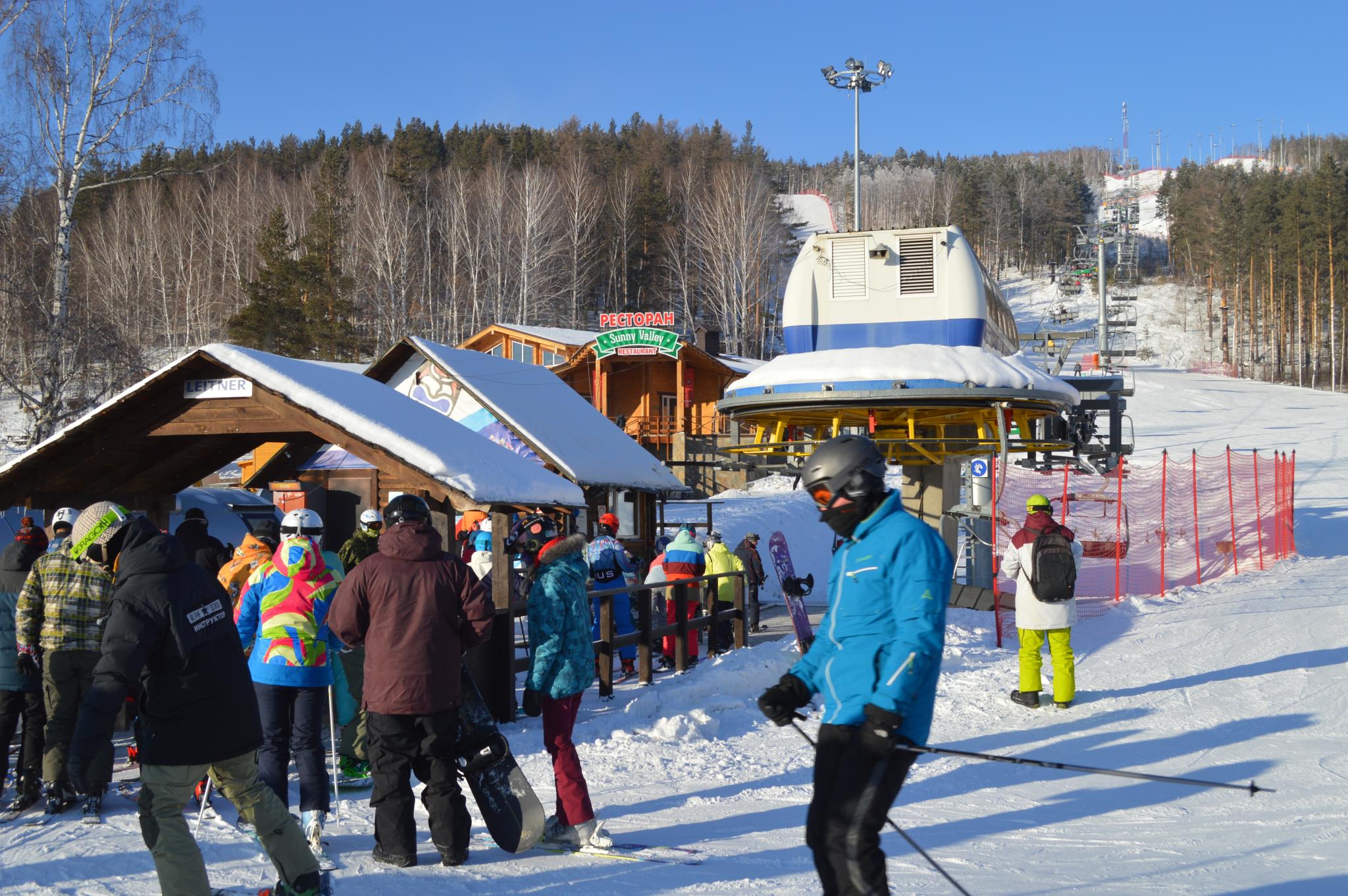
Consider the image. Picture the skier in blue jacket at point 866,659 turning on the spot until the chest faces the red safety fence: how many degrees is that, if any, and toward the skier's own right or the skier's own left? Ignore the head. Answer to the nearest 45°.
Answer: approximately 135° to the skier's own right

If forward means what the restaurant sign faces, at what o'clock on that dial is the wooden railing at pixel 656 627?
The wooden railing is roughly at 12 o'clock from the restaurant sign.

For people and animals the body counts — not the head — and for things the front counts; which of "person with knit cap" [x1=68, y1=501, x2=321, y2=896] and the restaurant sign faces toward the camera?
the restaurant sign

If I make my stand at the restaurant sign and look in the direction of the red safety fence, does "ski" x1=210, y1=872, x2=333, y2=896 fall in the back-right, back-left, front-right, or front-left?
front-right

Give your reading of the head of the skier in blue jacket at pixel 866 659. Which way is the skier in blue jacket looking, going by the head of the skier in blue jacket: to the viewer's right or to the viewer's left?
to the viewer's left

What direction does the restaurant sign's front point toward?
toward the camera

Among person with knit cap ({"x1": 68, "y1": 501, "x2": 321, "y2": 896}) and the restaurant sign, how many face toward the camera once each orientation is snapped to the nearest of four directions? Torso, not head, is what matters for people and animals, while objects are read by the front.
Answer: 1

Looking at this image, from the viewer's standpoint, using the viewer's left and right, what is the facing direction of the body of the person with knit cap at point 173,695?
facing away from the viewer and to the left of the viewer

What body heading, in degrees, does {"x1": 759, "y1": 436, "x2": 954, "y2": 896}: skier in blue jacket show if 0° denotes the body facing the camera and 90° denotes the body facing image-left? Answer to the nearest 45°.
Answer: approximately 45°

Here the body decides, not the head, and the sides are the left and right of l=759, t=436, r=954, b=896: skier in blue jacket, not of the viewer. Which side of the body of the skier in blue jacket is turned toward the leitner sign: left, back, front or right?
right

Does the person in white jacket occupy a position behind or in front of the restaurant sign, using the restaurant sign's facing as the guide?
in front
